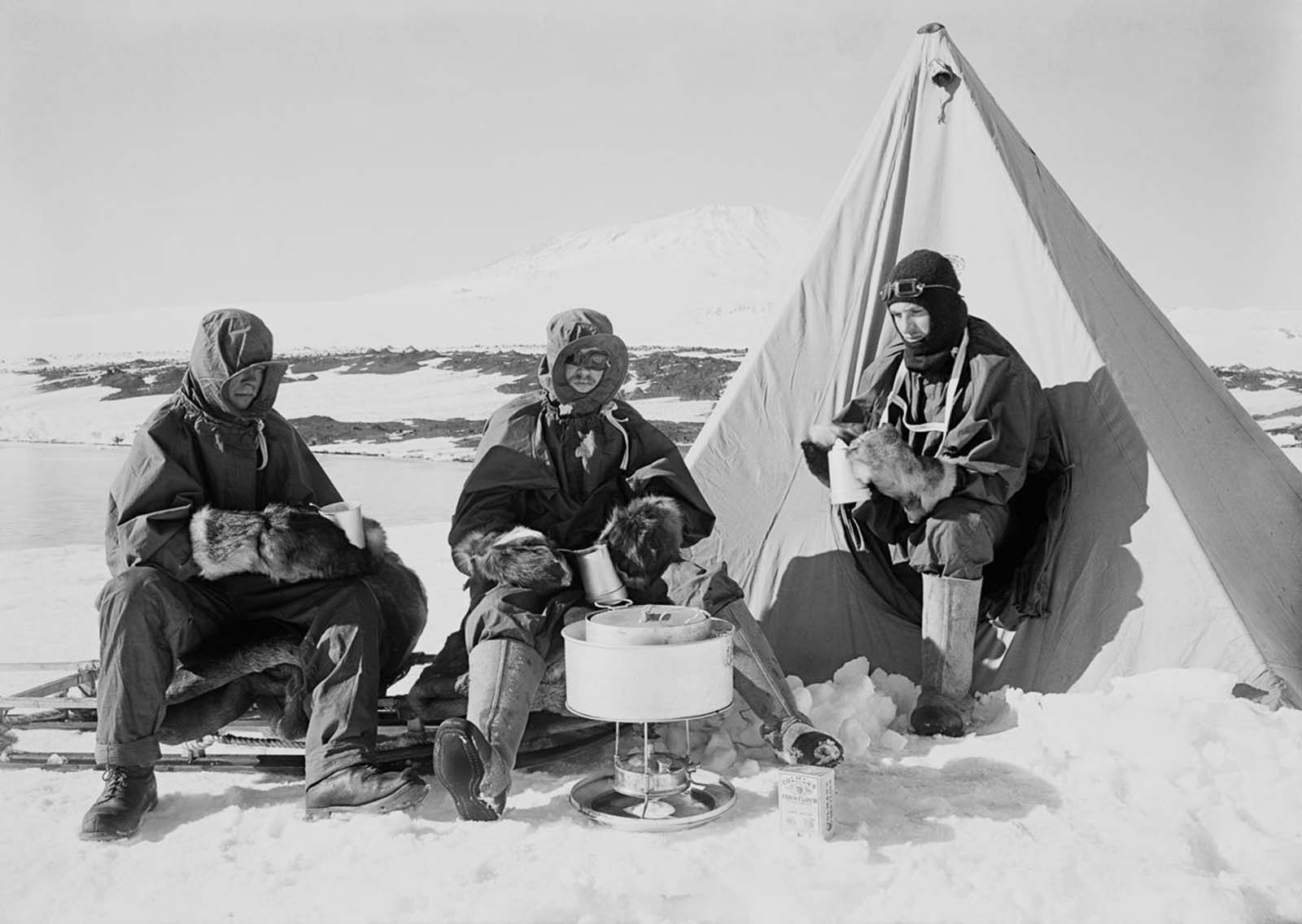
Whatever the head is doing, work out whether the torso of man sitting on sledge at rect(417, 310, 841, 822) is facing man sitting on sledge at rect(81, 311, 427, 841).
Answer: no

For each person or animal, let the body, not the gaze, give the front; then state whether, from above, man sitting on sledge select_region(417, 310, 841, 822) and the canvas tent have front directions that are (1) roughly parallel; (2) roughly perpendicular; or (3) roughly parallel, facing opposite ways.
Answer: roughly parallel

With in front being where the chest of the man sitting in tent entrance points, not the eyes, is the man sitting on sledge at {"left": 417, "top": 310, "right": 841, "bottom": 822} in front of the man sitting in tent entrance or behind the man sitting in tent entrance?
in front

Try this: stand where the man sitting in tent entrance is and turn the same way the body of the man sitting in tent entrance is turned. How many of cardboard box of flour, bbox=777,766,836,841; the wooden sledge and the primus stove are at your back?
0

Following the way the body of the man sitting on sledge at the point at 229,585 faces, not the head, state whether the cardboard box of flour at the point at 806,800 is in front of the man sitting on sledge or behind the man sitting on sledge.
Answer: in front

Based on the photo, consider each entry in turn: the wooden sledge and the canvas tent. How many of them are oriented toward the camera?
1

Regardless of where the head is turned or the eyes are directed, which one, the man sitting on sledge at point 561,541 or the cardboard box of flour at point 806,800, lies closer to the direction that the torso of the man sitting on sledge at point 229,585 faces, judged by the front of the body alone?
the cardboard box of flour

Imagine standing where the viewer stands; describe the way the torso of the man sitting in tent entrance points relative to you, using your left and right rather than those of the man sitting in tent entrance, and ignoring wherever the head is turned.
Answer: facing the viewer and to the left of the viewer

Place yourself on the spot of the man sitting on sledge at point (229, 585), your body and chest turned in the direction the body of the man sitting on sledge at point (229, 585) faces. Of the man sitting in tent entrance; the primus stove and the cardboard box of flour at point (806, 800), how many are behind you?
0

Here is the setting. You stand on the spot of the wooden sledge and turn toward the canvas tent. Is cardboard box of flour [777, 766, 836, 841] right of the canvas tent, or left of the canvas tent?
right

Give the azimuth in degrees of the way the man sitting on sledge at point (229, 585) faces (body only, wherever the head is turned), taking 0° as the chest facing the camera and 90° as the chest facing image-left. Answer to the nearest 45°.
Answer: approximately 315°

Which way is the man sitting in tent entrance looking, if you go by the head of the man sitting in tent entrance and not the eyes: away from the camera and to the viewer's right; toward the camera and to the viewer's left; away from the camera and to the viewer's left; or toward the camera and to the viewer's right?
toward the camera and to the viewer's left

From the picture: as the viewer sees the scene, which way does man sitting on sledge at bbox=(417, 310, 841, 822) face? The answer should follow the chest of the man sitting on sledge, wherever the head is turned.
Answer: toward the camera

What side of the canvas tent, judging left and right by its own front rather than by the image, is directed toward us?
front

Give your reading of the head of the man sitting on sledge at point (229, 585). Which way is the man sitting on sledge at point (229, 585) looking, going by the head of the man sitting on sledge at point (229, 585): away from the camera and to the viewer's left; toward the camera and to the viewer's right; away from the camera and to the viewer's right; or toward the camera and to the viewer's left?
toward the camera and to the viewer's right

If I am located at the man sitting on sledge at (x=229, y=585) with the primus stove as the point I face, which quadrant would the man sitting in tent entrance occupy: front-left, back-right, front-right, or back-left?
front-left
